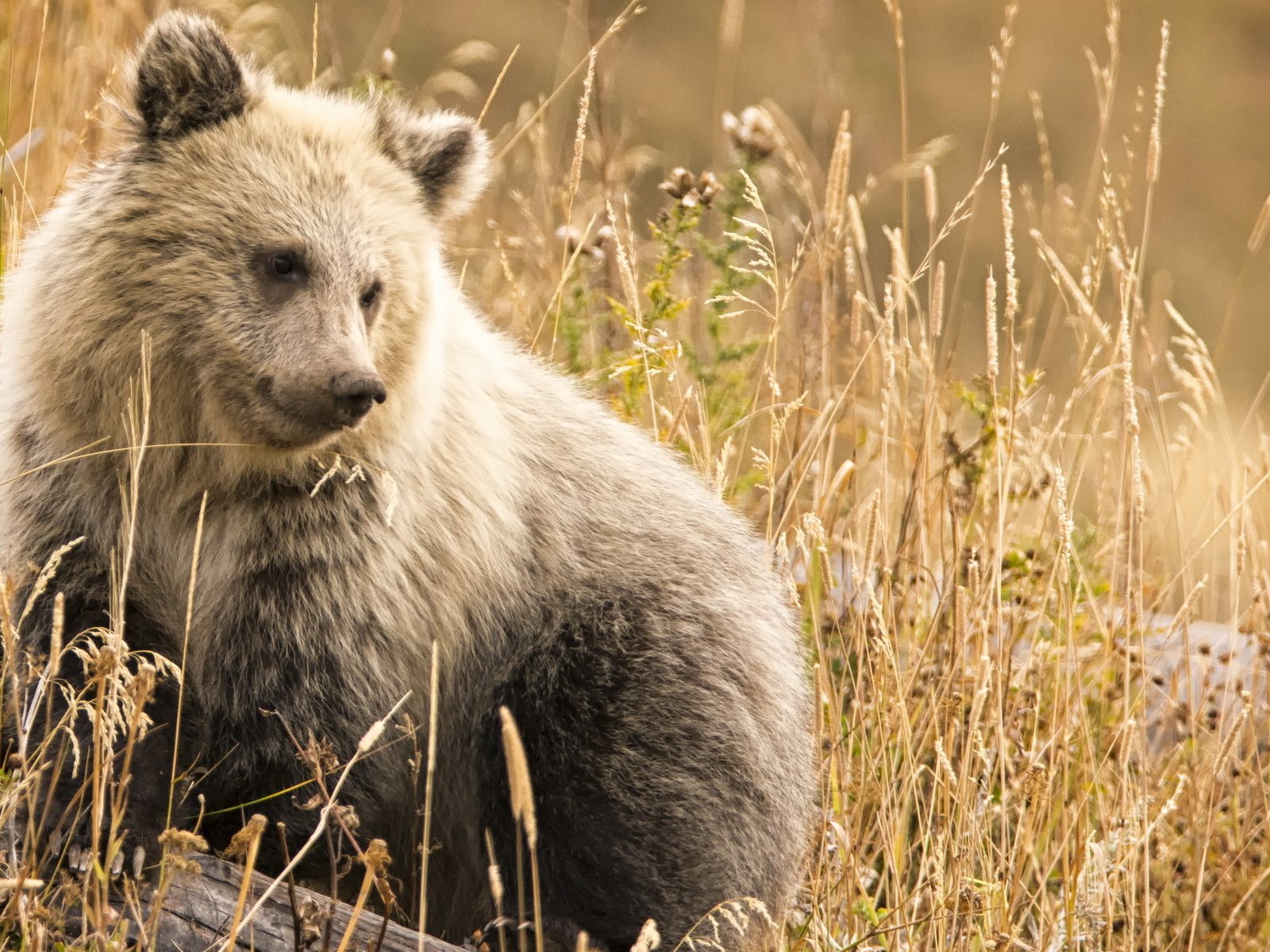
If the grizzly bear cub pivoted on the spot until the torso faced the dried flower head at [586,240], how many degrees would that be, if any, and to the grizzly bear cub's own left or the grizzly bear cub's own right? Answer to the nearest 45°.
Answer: approximately 135° to the grizzly bear cub's own right

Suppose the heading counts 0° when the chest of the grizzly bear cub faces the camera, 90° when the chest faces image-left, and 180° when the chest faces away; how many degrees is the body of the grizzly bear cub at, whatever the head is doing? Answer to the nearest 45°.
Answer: approximately 45°

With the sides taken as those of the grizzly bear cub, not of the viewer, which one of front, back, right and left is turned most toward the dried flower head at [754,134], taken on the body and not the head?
back

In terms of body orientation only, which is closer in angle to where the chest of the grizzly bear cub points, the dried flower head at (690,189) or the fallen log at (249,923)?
the fallen log

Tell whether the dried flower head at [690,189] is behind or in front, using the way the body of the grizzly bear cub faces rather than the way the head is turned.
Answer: behind

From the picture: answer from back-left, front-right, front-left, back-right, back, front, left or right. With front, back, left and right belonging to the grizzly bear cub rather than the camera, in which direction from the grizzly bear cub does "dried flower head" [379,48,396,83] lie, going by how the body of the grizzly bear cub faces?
back-right

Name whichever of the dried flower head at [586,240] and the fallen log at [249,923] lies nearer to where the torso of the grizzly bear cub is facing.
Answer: the fallen log

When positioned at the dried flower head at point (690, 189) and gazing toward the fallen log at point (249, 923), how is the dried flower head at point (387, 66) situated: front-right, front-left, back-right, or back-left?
back-right
